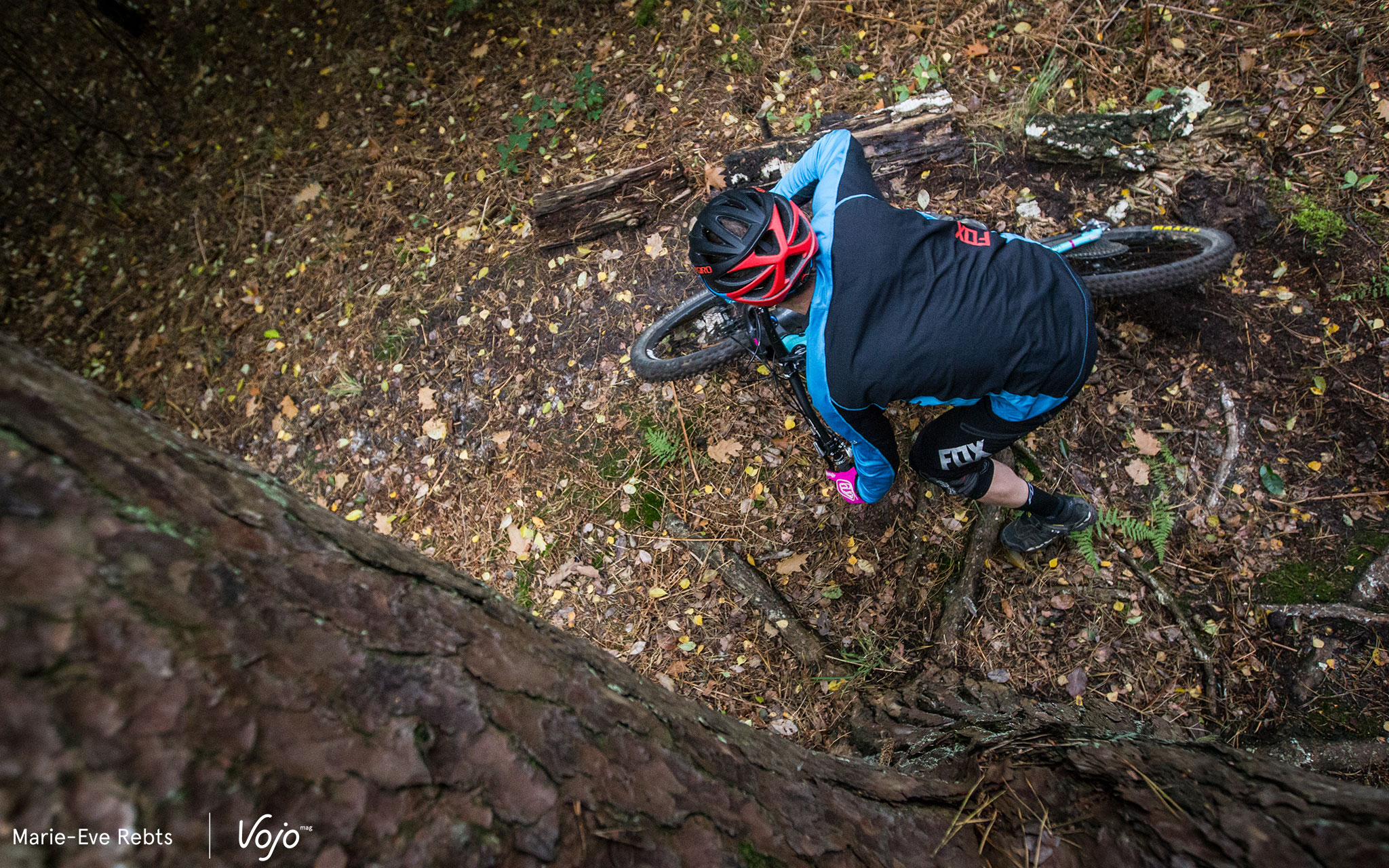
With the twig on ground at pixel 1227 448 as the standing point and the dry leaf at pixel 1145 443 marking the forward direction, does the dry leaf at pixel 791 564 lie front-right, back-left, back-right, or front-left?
front-left

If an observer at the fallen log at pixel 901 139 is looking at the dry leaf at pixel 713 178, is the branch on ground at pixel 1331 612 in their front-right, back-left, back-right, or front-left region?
back-left

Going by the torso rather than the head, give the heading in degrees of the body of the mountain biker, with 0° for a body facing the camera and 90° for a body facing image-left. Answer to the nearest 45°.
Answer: approximately 90°

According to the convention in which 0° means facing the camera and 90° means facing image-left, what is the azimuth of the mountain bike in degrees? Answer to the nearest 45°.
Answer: approximately 90°

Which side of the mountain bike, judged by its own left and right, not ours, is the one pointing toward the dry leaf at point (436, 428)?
front

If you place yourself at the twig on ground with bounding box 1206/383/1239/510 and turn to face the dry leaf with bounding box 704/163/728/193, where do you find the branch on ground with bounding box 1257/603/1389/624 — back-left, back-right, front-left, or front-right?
back-left

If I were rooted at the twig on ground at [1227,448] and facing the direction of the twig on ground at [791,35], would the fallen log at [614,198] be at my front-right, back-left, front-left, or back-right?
front-left

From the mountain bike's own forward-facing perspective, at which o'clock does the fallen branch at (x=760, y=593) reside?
The fallen branch is roughly at 10 o'clock from the mountain bike.

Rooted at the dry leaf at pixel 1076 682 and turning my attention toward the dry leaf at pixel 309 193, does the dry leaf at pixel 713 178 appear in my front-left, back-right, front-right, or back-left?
front-right
